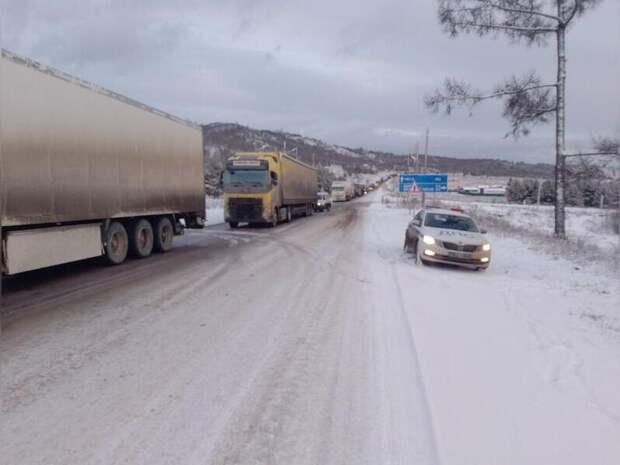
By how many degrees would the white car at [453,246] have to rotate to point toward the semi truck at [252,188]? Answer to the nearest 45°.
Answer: approximately 180°

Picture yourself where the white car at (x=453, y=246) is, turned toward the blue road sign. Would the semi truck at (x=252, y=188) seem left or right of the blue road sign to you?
left

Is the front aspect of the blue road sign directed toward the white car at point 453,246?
yes

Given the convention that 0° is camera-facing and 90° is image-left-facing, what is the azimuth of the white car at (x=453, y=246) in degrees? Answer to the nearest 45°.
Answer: approximately 315°

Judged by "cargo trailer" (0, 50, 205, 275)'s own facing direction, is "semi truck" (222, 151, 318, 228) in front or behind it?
behind

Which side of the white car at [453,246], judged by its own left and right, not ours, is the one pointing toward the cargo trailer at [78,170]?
right

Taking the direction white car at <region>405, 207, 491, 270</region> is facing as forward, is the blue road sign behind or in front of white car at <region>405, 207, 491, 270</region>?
behind

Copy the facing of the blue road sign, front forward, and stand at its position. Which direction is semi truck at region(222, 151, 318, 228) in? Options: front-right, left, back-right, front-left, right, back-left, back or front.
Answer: front-right

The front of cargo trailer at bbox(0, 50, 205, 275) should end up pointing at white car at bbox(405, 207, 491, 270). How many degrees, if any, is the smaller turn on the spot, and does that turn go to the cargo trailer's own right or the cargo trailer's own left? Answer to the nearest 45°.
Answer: approximately 135° to the cargo trailer's own left

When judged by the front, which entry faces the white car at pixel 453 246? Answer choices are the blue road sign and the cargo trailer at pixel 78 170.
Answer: the blue road sign

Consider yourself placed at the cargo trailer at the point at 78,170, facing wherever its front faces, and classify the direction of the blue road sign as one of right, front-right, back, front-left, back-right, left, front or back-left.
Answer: back

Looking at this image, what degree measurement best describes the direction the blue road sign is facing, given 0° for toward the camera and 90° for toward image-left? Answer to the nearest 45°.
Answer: approximately 0°

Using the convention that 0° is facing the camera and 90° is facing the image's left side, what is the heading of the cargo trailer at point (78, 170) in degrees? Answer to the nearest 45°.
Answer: approximately 45°
